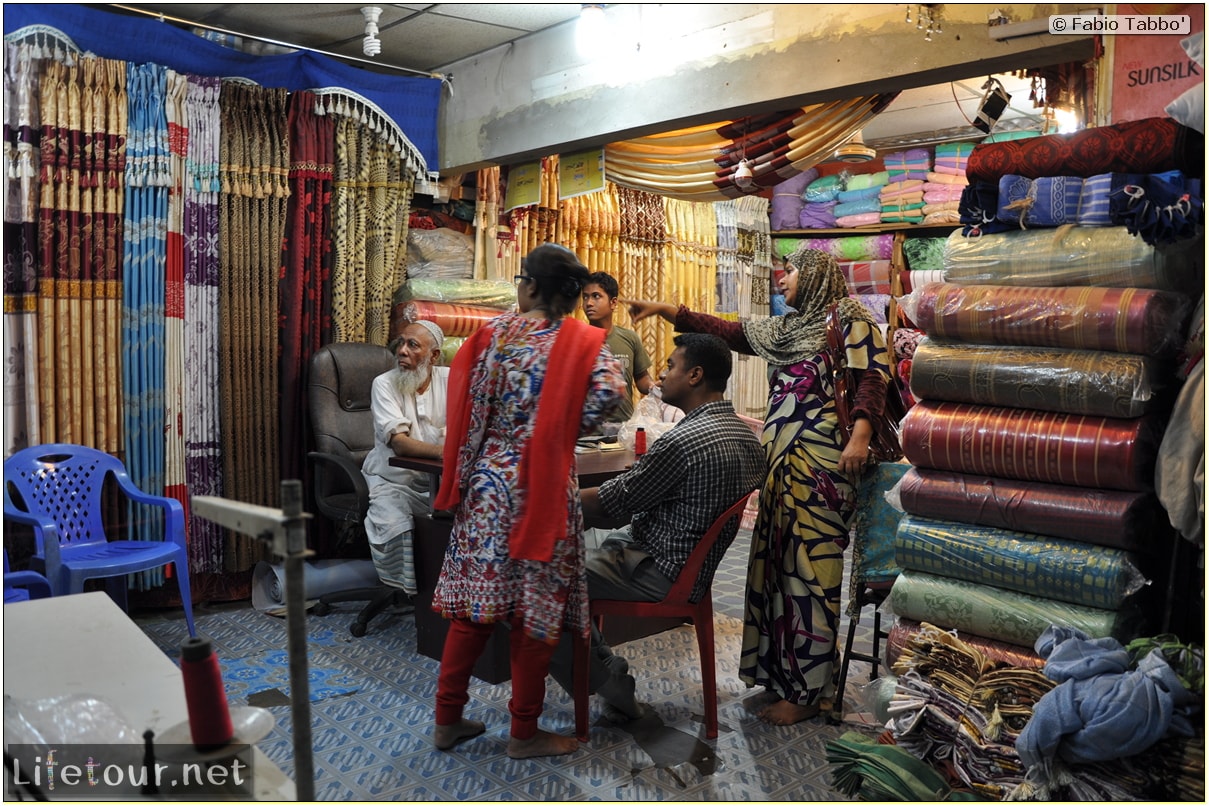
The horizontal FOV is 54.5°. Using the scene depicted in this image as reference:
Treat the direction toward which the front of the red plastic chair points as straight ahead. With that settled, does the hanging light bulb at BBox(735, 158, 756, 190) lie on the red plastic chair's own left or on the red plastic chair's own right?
on the red plastic chair's own right

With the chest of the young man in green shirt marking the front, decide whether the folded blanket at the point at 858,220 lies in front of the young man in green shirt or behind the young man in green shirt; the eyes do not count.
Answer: behind

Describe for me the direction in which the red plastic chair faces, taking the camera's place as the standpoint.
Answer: facing to the left of the viewer

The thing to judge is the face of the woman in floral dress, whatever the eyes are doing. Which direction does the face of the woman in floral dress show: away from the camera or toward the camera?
away from the camera

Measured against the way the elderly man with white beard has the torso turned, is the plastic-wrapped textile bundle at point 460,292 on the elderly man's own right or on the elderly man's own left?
on the elderly man's own left

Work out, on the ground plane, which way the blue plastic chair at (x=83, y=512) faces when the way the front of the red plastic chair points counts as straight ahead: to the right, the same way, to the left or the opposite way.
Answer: the opposite way

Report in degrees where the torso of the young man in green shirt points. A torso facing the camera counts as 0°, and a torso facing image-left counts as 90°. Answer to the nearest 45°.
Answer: approximately 45°

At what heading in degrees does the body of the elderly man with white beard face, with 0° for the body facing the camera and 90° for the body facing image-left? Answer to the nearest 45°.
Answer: approximately 315°

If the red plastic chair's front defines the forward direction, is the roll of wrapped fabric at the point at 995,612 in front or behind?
behind
